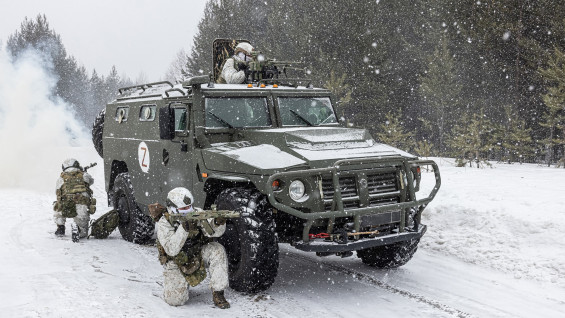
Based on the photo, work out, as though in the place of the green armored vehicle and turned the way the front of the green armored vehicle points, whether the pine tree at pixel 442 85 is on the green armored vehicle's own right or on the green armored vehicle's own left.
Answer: on the green armored vehicle's own left

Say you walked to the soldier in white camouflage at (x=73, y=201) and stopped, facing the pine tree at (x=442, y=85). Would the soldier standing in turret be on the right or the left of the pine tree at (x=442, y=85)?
right

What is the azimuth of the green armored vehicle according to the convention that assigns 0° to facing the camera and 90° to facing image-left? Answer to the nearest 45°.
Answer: approximately 315°

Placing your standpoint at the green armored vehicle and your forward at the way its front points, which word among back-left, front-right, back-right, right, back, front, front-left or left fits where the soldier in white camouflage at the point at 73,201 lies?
back

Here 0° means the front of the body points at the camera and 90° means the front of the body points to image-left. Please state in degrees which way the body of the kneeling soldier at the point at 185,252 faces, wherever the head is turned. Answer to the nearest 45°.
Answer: approximately 315°

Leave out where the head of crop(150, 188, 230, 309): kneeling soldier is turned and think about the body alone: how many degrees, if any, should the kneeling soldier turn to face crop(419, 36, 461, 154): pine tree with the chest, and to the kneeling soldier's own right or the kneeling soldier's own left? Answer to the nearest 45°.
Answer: approximately 90° to the kneeling soldier's own left
